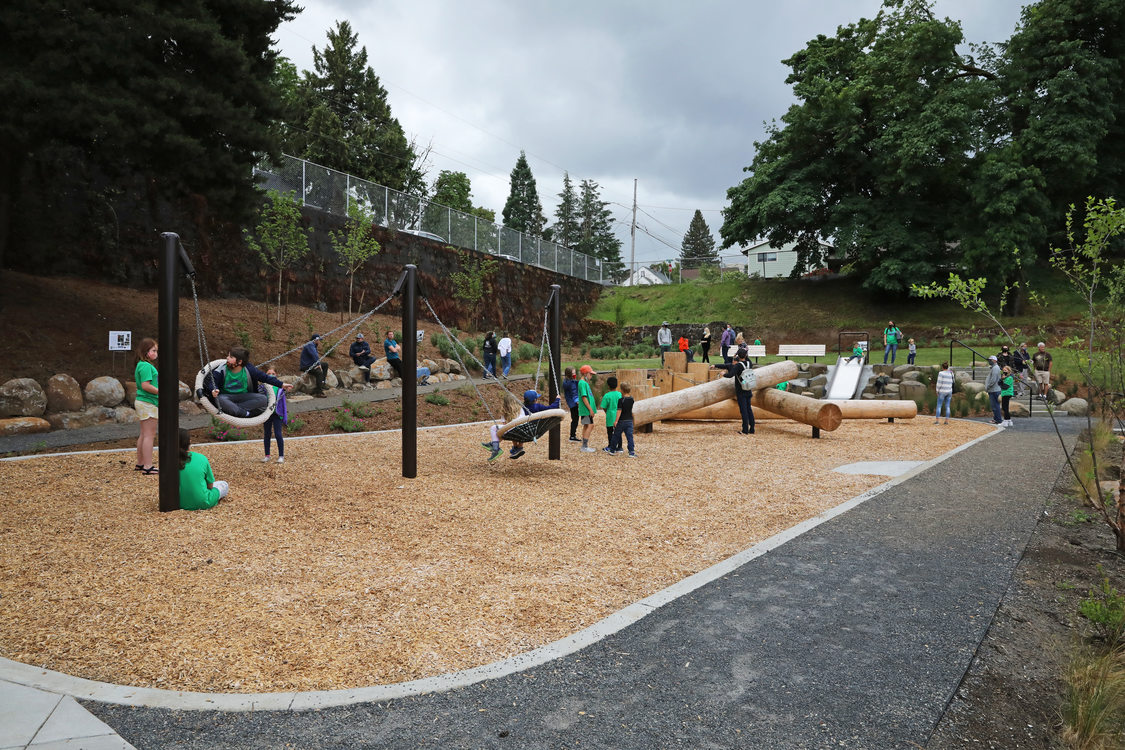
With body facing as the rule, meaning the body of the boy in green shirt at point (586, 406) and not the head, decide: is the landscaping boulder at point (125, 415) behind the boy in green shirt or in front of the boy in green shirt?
behind

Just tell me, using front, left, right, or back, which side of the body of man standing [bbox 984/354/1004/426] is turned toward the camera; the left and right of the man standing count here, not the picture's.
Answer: left

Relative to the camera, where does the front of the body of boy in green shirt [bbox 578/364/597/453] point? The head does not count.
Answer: to the viewer's right
